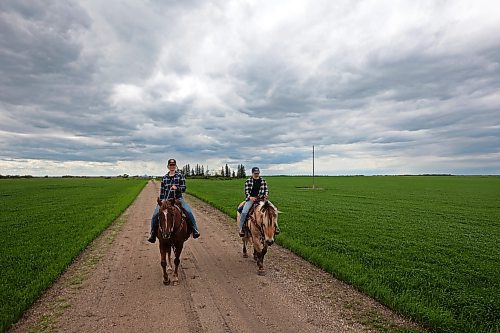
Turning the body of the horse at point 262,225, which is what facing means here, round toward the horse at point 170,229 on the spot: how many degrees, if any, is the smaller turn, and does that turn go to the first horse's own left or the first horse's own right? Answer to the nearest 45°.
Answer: approximately 135° to the first horse's own right

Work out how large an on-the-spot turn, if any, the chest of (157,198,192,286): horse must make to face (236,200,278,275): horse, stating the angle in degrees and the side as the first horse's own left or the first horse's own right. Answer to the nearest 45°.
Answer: approximately 90° to the first horse's own left

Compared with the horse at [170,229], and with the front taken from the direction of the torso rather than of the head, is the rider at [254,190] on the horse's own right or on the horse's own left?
on the horse's own left

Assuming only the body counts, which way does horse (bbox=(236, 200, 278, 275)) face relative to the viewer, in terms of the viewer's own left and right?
facing the viewer and to the right of the viewer

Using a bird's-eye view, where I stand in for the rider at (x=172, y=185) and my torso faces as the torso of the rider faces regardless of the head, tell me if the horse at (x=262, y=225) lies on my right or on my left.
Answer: on my left

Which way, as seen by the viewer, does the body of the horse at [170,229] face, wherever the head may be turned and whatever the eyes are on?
toward the camera

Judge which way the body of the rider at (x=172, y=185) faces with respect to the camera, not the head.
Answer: toward the camera
